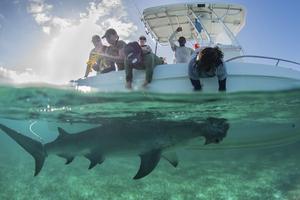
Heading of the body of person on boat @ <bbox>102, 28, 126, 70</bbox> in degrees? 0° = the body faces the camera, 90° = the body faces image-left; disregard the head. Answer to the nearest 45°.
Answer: approximately 45°

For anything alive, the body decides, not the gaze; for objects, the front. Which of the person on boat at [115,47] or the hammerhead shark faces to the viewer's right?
the hammerhead shark

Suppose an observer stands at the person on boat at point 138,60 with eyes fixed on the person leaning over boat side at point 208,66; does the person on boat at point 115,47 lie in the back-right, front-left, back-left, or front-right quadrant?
back-left

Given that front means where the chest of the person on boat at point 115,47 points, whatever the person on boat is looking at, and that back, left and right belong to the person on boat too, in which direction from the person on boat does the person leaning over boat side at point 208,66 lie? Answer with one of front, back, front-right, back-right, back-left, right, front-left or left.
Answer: left

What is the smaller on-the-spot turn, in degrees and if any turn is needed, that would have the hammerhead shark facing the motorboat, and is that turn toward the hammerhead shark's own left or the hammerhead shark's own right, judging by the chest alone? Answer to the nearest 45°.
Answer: approximately 45° to the hammerhead shark's own left

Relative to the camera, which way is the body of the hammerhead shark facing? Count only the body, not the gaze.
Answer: to the viewer's right
